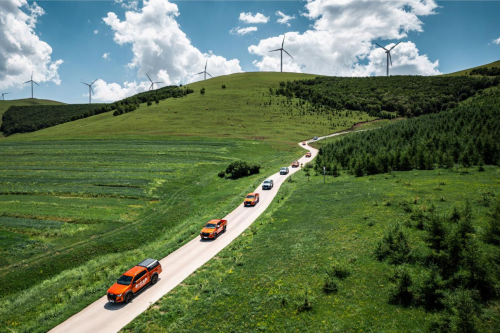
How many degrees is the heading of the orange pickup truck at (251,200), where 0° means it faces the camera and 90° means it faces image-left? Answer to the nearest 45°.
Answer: approximately 45°

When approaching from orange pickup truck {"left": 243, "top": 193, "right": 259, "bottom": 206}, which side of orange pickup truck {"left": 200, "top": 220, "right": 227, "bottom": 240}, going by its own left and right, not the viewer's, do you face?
back

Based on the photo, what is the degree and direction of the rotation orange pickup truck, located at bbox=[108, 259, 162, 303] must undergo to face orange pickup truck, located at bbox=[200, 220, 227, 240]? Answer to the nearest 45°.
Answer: approximately 180°

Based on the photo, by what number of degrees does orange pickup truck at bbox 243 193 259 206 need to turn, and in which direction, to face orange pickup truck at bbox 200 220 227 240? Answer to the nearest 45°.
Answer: approximately 45° to its left

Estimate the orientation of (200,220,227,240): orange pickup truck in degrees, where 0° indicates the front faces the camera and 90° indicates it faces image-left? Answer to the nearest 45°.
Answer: approximately 45°

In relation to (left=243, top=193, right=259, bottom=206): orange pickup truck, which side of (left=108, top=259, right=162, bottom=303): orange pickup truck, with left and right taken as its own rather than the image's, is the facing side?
back

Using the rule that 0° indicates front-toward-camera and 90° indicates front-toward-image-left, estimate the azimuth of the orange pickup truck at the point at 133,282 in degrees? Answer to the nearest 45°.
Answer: approximately 45°
